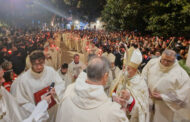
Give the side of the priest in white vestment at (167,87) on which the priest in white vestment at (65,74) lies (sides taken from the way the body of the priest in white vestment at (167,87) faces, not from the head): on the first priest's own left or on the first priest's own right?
on the first priest's own right

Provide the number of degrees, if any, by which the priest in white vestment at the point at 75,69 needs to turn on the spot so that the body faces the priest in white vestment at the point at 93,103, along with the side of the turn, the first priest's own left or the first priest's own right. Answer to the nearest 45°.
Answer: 0° — they already face them

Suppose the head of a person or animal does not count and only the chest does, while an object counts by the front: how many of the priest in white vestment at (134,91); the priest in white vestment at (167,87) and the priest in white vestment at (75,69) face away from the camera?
0

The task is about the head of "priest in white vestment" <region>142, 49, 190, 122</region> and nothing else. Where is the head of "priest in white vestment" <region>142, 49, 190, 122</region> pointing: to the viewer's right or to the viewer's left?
to the viewer's left

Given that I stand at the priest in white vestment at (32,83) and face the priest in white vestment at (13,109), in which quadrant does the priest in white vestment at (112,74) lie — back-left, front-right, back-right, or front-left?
back-left

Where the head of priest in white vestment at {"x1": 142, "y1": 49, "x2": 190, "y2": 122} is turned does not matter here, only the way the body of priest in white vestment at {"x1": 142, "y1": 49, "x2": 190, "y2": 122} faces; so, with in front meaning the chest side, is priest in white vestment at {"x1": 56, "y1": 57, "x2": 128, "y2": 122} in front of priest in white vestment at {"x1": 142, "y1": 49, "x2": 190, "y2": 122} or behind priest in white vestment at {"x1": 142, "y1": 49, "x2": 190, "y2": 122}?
in front

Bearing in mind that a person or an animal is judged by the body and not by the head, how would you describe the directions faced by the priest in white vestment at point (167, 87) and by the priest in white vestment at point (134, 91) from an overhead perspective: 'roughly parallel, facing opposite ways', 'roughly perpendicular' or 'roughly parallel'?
roughly parallel

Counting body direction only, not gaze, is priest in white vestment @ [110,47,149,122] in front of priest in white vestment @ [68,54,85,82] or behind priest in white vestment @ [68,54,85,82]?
in front

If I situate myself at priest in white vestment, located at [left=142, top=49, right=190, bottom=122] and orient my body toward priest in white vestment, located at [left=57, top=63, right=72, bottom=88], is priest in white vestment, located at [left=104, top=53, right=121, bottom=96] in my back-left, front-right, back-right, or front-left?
front-right

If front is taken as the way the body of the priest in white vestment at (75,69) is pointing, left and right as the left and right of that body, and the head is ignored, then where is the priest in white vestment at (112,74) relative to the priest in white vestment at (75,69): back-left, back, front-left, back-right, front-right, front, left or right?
left

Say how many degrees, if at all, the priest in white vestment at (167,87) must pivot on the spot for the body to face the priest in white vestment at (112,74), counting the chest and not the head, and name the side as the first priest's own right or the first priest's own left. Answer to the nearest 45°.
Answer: approximately 90° to the first priest's own right

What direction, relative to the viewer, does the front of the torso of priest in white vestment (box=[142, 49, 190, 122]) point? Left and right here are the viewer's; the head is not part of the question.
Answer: facing the viewer and to the left of the viewer

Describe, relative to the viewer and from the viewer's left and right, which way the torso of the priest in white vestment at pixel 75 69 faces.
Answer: facing the viewer

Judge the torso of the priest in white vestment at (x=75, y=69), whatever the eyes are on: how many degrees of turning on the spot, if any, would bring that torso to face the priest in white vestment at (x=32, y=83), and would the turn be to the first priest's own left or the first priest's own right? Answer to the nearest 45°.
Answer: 0° — they already face them

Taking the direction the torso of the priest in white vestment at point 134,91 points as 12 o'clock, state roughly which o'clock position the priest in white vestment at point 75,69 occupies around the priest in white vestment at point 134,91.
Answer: the priest in white vestment at point 75,69 is roughly at 3 o'clock from the priest in white vestment at point 134,91.

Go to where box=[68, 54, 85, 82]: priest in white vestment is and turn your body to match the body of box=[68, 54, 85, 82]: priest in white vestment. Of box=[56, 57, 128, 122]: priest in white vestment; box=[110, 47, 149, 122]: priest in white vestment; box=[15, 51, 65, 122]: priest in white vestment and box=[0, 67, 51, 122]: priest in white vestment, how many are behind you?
0
